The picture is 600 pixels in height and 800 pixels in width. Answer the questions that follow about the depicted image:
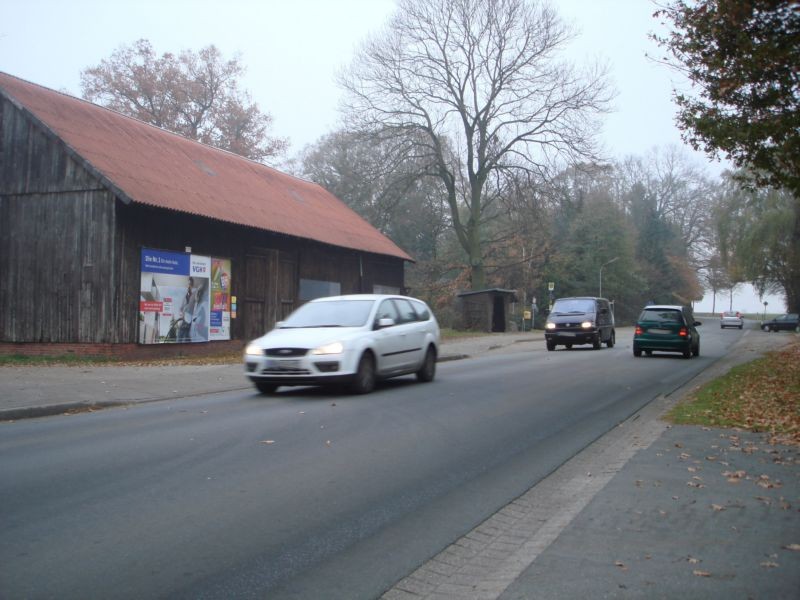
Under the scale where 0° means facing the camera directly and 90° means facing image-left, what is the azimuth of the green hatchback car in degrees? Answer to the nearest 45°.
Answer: approximately 180°

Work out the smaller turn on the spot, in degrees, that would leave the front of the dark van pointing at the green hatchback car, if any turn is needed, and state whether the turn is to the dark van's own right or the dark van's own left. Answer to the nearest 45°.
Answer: approximately 45° to the dark van's own left

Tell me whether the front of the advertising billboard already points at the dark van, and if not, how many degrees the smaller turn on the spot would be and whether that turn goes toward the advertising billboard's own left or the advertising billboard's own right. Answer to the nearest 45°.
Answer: approximately 45° to the advertising billboard's own left

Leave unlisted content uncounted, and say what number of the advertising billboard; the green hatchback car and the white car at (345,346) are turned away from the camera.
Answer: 1

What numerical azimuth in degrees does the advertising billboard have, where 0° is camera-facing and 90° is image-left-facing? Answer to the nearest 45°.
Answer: approximately 315°

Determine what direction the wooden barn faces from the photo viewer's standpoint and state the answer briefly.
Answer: facing the viewer and to the right of the viewer

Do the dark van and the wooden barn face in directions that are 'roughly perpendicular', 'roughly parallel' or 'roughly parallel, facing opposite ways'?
roughly perpendicular

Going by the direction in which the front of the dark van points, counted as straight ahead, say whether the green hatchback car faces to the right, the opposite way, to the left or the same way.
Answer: the opposite way

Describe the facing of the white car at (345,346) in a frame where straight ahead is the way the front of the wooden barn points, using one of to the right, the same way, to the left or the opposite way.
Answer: to the right

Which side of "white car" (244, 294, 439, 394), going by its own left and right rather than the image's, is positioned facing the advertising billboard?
right

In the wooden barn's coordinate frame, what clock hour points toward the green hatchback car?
The green hatchback car is roughly at 11 o'clock from the wooden barn.

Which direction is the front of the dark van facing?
toward the camera

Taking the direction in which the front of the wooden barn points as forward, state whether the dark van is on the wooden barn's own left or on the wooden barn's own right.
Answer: on the wooden barn's own left

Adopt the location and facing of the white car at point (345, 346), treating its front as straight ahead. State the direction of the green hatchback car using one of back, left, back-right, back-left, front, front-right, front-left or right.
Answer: back

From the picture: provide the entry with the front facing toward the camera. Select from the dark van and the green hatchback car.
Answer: the dark van

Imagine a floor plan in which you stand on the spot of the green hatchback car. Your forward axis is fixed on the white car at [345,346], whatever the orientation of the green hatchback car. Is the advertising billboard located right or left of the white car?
right

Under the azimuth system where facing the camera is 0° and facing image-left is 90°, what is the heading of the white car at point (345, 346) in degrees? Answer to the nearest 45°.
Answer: approximately 45°

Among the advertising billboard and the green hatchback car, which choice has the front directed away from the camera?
the green hatchback car

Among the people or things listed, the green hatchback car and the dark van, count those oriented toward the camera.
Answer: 1
